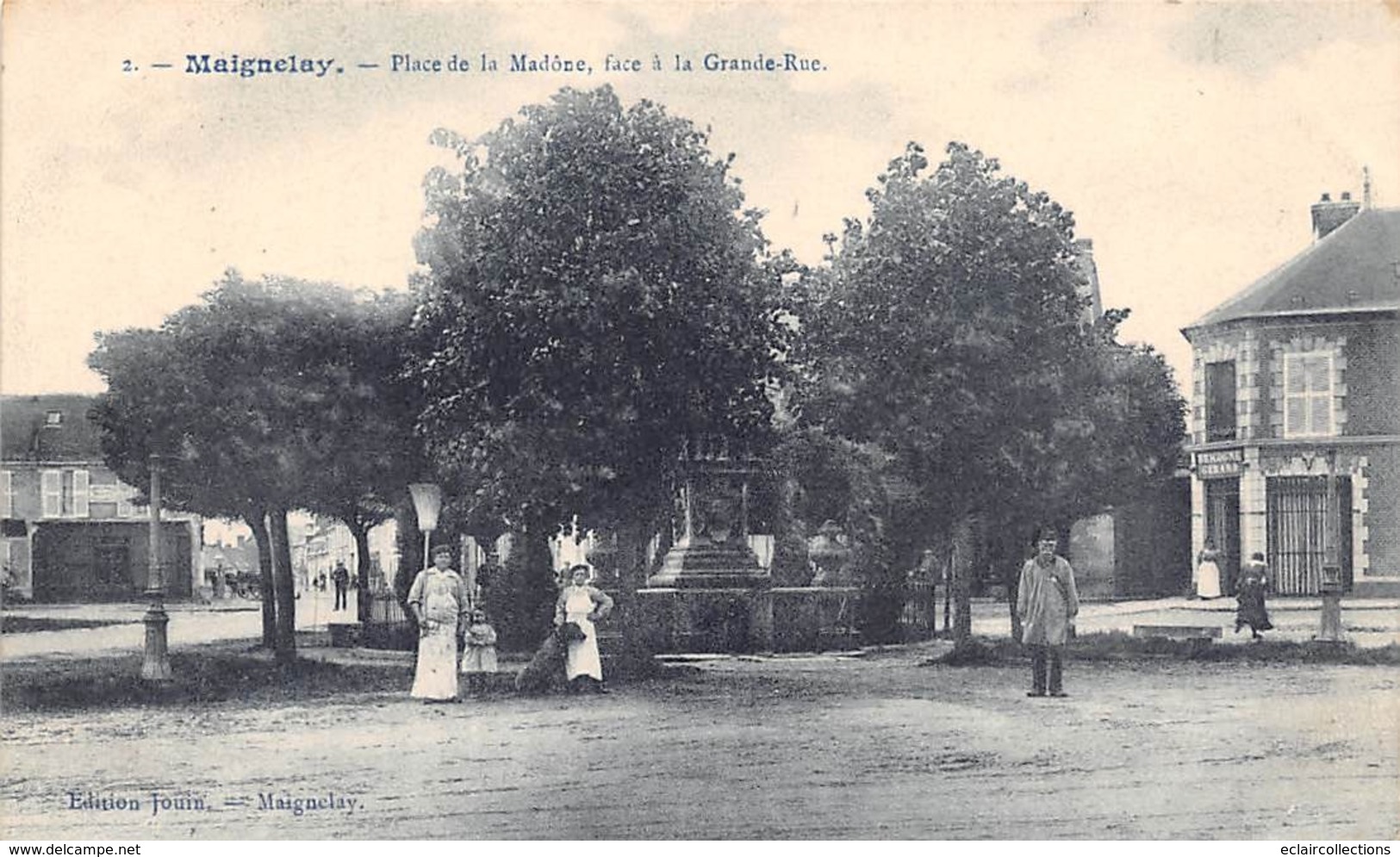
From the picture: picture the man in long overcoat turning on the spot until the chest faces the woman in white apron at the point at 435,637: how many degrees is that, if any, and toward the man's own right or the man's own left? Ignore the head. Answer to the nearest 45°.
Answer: approximately 90° to the man's own right

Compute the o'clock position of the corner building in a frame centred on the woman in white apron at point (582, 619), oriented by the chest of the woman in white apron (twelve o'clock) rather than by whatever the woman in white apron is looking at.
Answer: The corner building is roughly at 7 o'clock from the woman in white apron.

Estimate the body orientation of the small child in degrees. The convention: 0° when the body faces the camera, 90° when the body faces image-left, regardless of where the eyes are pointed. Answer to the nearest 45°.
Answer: approximately 0°

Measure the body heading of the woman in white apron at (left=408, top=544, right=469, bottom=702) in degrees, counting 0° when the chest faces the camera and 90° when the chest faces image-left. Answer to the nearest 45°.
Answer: approximately 0°

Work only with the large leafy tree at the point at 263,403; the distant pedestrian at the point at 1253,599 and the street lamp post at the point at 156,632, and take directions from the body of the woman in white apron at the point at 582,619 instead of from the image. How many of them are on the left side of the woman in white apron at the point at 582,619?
1

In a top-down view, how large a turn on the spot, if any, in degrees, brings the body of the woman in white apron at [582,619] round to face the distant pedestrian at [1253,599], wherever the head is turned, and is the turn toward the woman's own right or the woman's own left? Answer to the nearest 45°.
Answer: approximately 90° to the woman's own left
